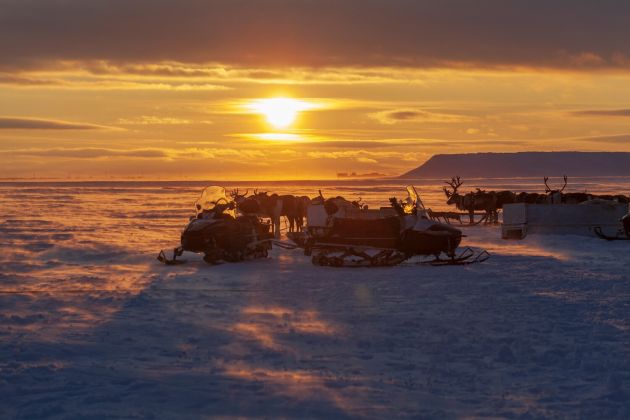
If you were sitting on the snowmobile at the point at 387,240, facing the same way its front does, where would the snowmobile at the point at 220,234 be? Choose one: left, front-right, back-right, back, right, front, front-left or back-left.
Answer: back

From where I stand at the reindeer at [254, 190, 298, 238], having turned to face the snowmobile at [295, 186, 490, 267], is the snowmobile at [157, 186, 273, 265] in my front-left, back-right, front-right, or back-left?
front-right

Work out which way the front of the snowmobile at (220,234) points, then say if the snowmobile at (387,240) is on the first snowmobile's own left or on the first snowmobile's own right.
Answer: on the first snowmobile's own left

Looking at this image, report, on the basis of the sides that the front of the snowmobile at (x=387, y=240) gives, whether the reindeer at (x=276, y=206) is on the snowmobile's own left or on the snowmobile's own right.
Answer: on the snowmobile's own left

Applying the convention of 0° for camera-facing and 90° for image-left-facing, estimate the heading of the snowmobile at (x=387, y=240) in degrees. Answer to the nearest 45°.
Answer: approximately 270°

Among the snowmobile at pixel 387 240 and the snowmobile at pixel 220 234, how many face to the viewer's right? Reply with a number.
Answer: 1

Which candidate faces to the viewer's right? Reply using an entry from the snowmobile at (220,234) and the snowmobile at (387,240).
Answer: the snowmobile at (387,240)

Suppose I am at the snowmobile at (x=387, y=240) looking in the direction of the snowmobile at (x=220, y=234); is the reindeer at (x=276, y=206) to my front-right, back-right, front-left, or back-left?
front-right

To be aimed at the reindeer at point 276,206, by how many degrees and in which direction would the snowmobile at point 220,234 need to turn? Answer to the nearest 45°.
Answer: approximately 135° to its right

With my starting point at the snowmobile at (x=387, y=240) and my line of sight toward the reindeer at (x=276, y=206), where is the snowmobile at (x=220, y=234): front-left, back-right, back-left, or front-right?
front-left
